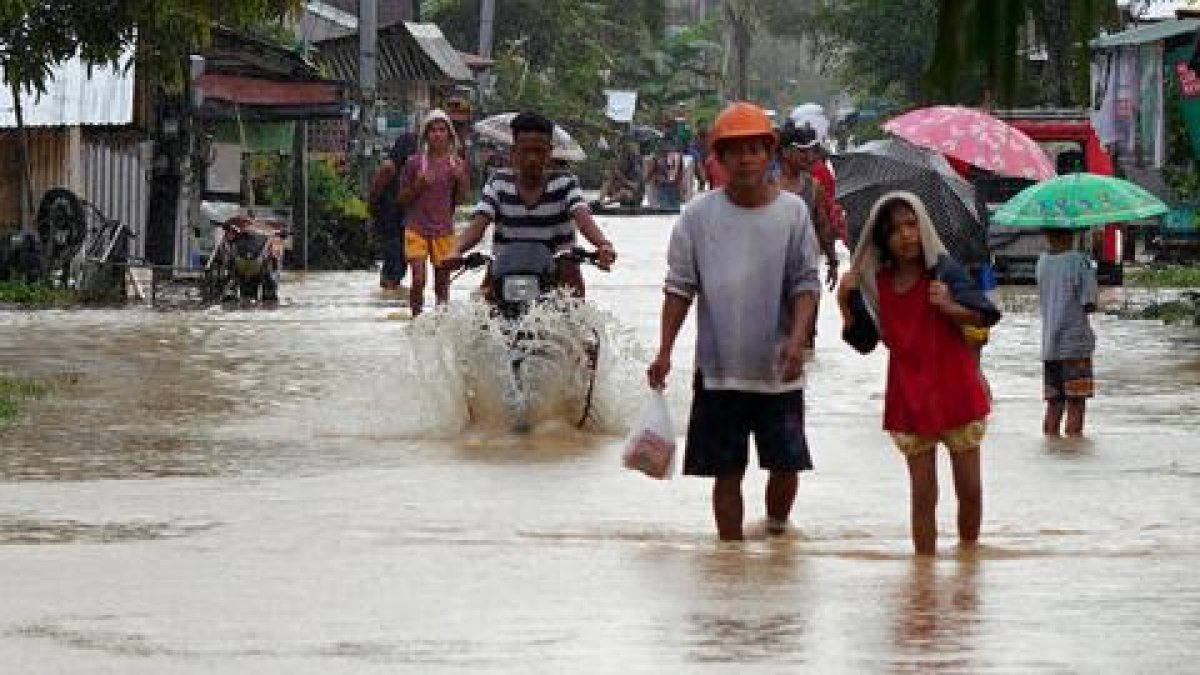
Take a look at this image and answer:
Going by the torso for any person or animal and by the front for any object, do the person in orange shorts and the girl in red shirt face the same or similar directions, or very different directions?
same or similar directions

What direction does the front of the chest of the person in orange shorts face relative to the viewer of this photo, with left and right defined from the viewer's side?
facing the viewer

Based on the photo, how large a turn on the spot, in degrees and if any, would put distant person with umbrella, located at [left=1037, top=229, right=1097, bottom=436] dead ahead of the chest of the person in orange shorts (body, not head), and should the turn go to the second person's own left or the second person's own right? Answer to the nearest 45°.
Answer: approximately 45° to the second person's own left

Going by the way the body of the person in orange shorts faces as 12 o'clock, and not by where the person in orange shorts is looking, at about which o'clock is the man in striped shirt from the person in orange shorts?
The man in striped shirt is roughly at 12 o'clock from the person in orange shorts.

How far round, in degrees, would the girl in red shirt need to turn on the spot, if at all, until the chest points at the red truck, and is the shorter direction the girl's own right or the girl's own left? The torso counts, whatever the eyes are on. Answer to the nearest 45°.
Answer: approximately 180°

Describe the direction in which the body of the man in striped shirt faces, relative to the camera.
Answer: toward the camera

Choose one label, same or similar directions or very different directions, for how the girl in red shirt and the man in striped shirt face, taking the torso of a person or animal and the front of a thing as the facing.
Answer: same or similar directions

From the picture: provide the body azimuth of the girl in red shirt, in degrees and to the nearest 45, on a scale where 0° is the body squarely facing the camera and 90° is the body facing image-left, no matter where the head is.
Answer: approximately 0°
